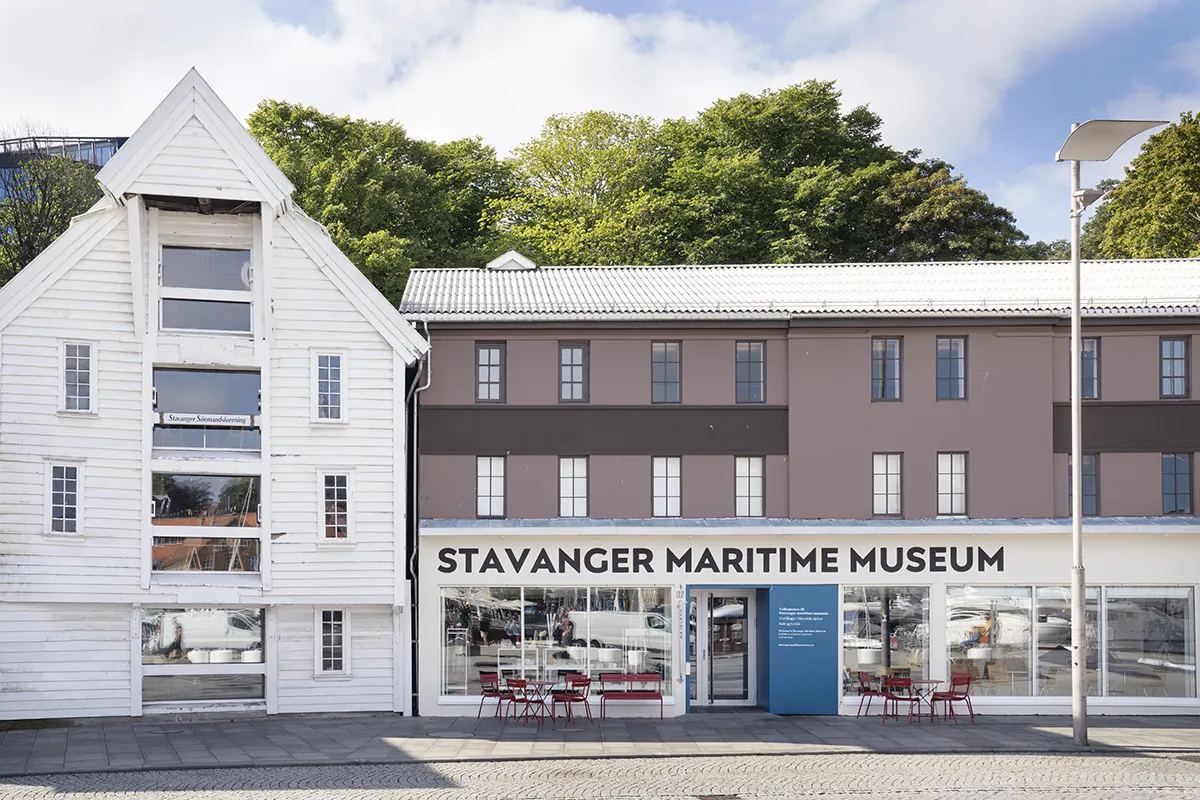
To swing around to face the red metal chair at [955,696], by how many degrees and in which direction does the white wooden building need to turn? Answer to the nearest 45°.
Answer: approximately 90° to its left

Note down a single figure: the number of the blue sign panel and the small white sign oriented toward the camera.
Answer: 2

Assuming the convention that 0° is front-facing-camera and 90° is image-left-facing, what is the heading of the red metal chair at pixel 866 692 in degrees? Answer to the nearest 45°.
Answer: approximately 315°

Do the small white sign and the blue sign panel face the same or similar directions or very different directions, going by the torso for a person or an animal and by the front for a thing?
same or similar directions

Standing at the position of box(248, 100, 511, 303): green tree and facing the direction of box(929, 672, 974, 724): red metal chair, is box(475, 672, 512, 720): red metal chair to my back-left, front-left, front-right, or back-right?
front-right

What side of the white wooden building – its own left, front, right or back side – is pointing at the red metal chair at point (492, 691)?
left

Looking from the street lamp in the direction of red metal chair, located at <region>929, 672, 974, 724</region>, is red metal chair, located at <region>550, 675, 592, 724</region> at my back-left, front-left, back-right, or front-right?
front-left

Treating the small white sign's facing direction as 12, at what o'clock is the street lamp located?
The street lamp is roughly at 10 o'clock from the small white sign.

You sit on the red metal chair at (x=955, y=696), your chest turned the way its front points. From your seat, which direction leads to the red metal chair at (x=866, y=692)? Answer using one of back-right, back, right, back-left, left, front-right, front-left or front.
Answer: front-right

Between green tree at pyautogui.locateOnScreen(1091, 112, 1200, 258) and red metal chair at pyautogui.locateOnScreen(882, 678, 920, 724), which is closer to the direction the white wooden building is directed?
the red metal chair

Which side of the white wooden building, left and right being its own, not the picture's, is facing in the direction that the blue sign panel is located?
left

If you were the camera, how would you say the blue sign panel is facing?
facing the viewer

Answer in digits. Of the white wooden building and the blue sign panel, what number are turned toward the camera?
2

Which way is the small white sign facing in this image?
toward the camera

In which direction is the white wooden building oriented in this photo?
toward the camera
